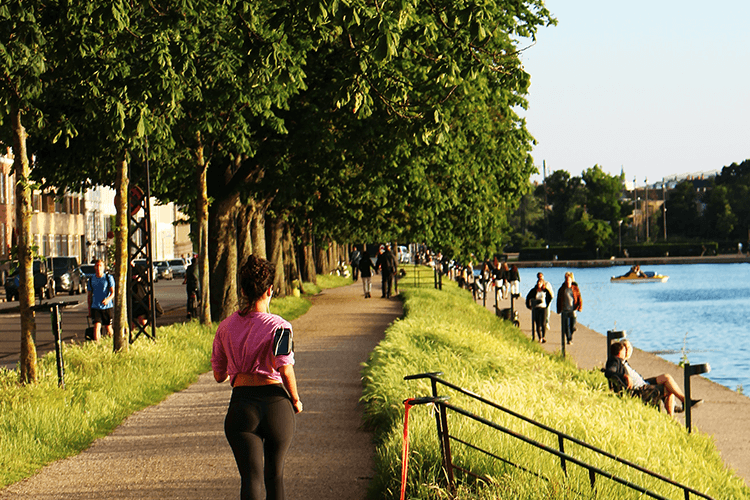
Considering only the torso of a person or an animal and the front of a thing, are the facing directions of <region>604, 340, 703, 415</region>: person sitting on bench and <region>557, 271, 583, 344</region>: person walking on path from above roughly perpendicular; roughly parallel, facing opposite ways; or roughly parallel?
roughly perpendicular

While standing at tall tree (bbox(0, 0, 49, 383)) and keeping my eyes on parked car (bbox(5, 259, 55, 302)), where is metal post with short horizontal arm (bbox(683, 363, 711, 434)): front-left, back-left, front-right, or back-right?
back-right

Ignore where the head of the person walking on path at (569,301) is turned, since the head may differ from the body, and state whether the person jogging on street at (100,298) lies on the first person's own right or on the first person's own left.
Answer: on the first person's own right

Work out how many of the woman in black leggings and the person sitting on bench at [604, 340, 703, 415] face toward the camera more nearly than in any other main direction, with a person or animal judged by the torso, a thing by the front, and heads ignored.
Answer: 0

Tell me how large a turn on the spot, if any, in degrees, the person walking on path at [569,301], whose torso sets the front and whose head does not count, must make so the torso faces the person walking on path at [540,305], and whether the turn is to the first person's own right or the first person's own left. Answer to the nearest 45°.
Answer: approximately 135° to the first person's own right

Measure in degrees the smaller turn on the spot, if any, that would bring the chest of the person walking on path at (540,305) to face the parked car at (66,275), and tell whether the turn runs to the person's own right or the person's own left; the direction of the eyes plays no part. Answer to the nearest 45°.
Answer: approximately 135° to the person's own right

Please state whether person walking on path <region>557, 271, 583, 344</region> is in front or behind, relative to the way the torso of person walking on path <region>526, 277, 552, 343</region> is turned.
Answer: in front

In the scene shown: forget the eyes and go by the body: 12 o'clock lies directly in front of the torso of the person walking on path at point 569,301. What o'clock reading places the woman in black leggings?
The woman in black leggings is roughly at 12 o'clock from the person walking on path.

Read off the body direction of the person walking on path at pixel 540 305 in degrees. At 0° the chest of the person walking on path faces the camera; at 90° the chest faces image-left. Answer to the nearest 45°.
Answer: approximately 0°

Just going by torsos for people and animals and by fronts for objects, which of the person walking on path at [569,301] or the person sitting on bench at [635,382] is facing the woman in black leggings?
the person walking on path

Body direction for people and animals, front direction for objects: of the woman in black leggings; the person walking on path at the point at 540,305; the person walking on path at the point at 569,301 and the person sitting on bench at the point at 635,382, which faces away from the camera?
the woman in black leggings

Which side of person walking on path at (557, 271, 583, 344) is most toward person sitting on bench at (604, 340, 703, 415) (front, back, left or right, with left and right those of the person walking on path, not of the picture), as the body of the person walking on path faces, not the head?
front

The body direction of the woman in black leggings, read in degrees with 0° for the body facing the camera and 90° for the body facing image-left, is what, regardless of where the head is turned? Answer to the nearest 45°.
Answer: approximately 180°

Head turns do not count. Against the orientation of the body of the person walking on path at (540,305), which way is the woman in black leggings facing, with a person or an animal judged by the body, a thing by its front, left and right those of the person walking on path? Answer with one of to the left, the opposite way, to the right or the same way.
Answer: the opposite way

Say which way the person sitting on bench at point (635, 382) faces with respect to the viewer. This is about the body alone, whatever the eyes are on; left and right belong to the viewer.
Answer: facing to the right of the viewer

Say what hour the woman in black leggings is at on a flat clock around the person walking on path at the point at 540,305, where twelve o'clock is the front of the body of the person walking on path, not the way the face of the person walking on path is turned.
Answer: The woman in black leggings is roughly at 12 o'clock from the person walking on path.
